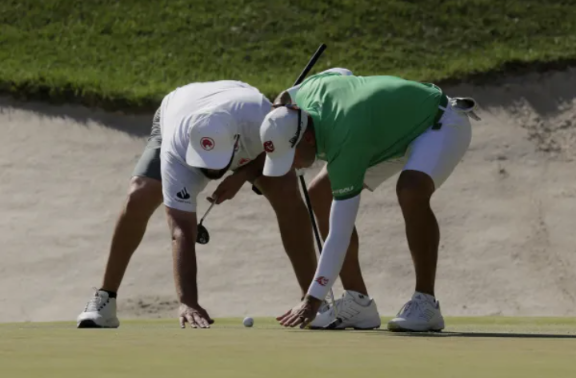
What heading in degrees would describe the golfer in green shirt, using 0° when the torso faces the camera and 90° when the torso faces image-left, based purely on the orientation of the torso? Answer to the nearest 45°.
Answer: approximately 90°
